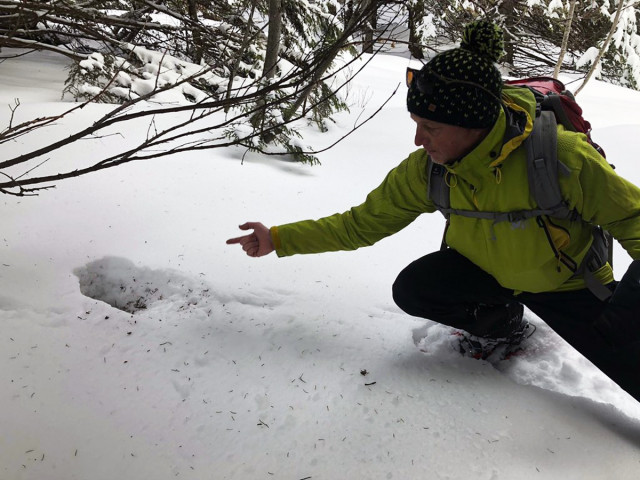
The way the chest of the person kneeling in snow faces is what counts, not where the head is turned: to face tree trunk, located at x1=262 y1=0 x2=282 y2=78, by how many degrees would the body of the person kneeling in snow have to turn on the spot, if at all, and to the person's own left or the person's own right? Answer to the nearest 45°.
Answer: approximately 90° to the person's own right

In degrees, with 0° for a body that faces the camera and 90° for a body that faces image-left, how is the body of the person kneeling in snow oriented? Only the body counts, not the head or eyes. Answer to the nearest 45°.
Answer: approximately 45°
